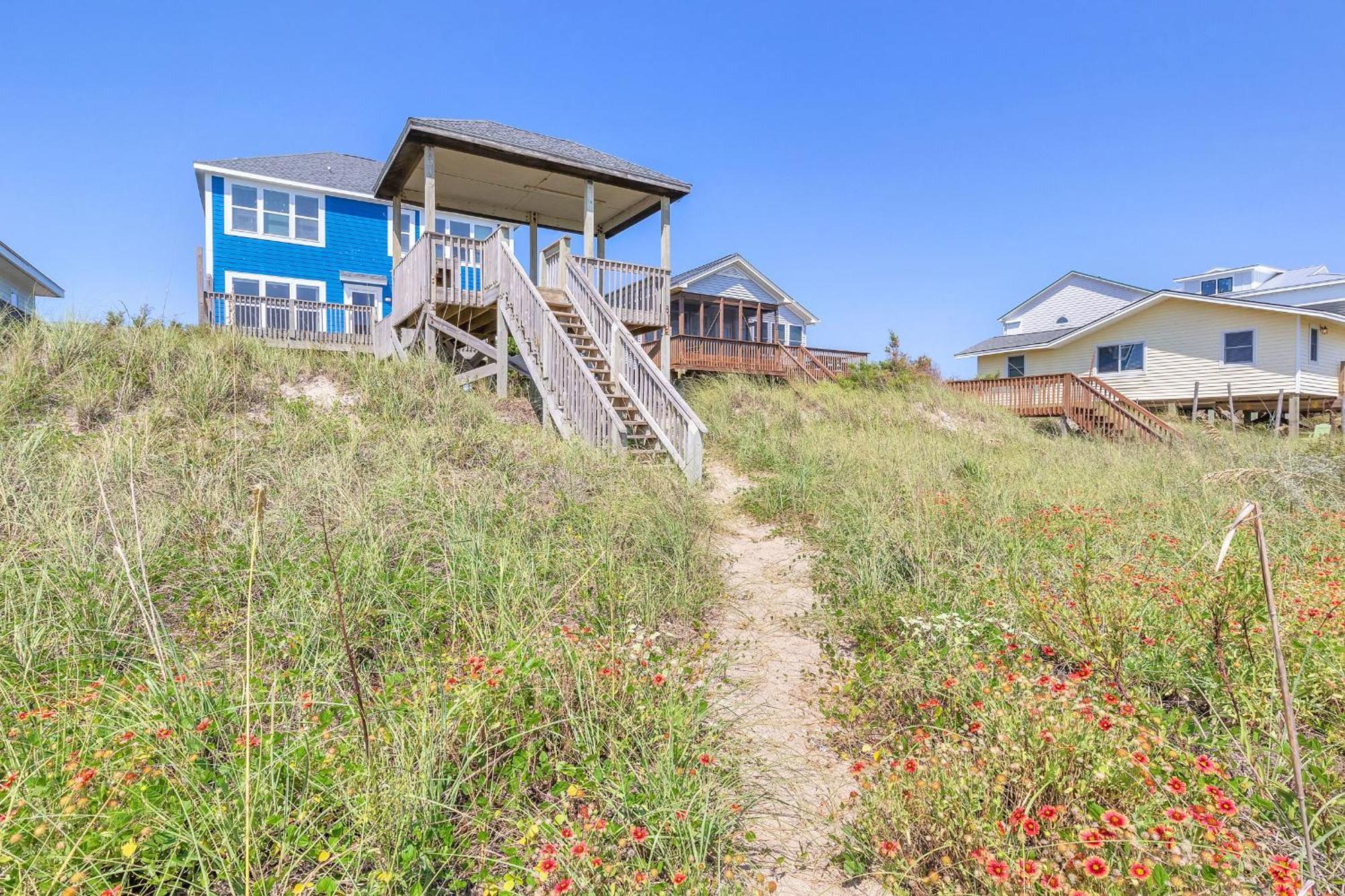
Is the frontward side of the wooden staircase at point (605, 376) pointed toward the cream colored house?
no

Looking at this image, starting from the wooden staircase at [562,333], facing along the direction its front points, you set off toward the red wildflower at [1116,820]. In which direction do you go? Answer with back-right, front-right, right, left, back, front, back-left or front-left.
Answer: front-right

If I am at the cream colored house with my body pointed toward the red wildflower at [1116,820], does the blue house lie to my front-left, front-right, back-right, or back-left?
front-right

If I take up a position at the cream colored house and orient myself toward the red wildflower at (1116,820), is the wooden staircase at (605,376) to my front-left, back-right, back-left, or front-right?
front-right

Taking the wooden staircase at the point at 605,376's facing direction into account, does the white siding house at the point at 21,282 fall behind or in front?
behind

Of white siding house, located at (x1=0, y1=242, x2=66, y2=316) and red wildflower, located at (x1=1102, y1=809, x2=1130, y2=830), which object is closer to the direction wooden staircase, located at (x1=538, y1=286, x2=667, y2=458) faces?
the red wildflower

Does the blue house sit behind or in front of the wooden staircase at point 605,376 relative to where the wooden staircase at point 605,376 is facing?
behind

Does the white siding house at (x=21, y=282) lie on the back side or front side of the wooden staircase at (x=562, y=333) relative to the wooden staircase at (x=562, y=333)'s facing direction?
on the back side

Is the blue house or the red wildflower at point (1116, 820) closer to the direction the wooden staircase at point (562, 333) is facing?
the red wildflower

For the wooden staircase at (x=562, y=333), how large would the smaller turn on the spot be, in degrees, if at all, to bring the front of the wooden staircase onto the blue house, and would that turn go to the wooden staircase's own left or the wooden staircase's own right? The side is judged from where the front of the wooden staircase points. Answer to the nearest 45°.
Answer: approximately 180°

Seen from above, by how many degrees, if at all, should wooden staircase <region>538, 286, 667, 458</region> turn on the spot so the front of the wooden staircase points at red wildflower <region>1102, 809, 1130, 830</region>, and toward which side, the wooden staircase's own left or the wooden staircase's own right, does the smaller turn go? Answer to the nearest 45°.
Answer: approximately 45° to the wooden staircase's own right

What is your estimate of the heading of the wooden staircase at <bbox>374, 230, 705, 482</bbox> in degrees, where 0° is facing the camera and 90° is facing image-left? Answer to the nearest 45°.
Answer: approximately 315°
